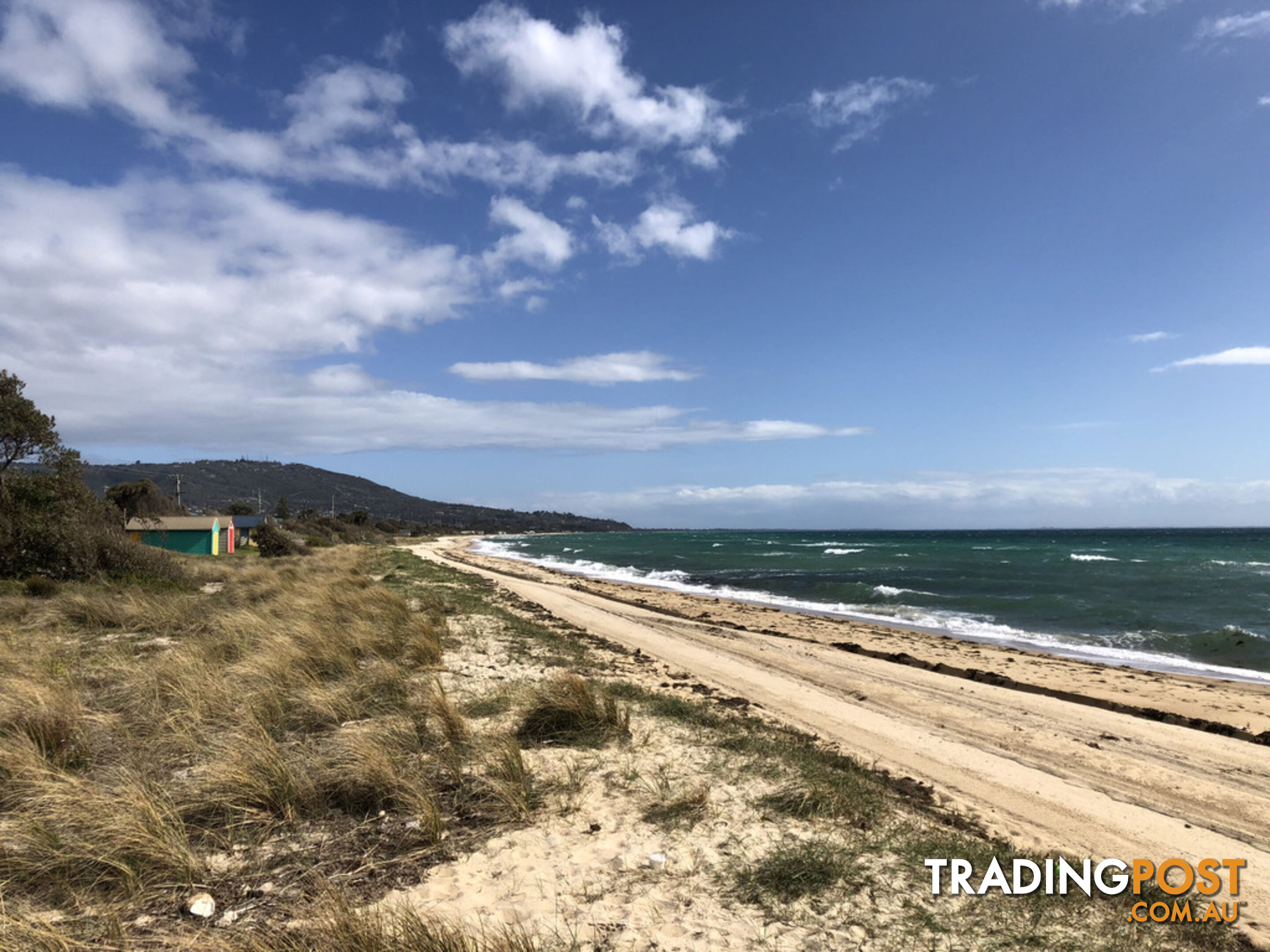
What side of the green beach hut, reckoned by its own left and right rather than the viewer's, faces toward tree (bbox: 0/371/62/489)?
right

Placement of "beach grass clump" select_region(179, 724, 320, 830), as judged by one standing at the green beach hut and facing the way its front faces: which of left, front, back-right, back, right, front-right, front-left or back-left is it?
right

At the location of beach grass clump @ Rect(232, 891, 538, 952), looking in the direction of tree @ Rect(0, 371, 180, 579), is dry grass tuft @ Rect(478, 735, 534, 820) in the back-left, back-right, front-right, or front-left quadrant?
front-right

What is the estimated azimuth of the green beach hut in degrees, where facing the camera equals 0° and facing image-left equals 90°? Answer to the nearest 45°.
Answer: approximately 270°

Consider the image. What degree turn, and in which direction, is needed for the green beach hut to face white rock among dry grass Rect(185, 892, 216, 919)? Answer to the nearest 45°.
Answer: approximately 90° to its right

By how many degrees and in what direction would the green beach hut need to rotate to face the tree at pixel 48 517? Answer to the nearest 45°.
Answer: approximately 90° to its right

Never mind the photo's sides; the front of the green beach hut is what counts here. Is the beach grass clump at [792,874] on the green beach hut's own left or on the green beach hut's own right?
on the green beach hut's own right

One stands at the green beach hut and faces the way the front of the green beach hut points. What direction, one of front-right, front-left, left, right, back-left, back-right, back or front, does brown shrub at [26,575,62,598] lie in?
right

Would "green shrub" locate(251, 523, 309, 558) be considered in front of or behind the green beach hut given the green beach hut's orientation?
in front
